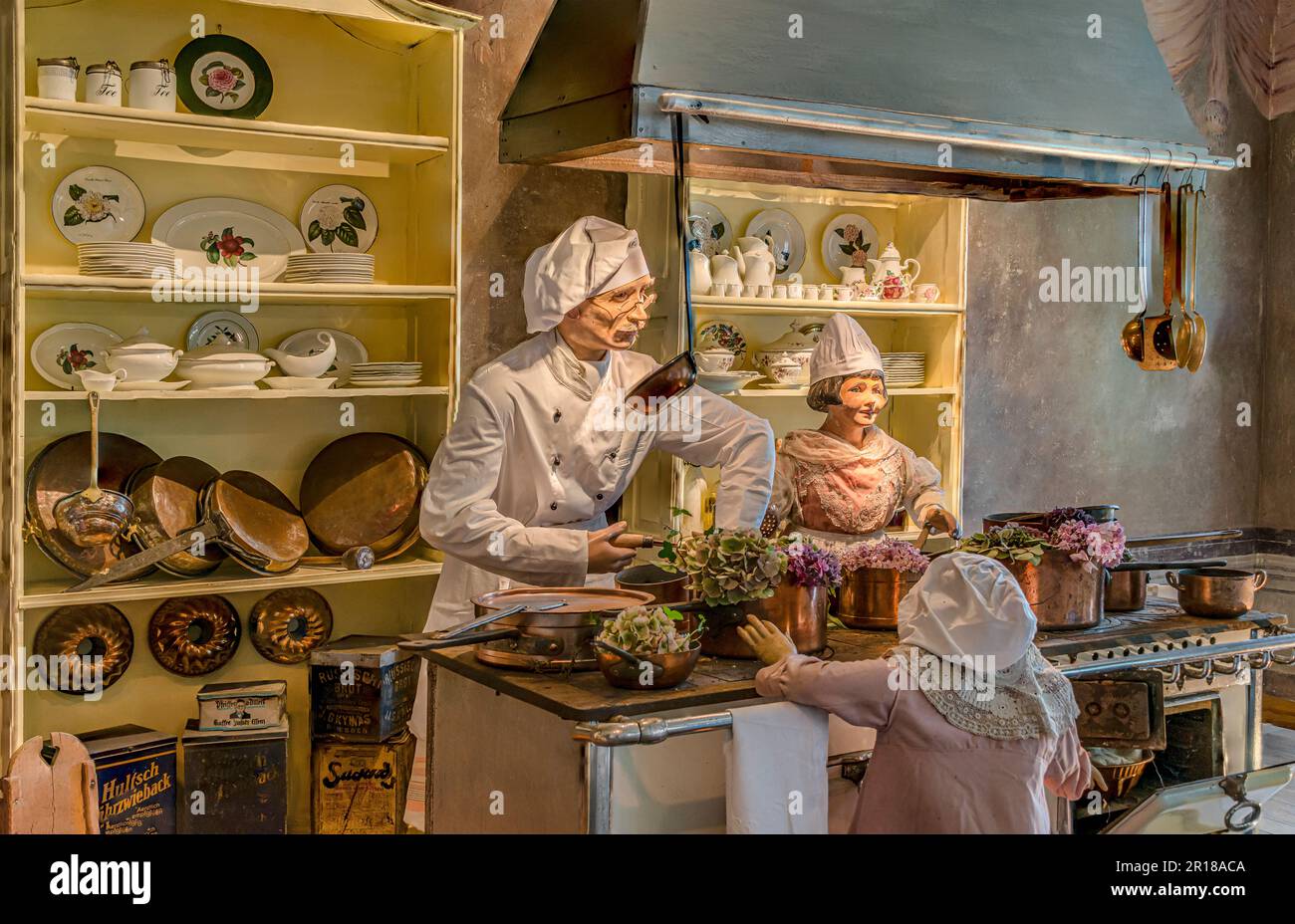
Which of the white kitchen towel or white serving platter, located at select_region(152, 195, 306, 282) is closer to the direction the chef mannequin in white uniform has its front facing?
the white kitchen towel

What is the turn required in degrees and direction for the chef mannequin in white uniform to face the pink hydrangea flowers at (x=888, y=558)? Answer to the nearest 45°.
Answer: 0° — it already faces it

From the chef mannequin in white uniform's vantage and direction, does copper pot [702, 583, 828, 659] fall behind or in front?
in front

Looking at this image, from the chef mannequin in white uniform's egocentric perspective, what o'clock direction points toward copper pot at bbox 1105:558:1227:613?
The copper pot is roughly at 11 o'clock from the chef mannequin in white uniform.

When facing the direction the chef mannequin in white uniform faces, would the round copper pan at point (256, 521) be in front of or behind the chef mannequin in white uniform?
behind

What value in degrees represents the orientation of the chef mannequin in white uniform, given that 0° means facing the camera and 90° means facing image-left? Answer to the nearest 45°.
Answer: approximately 315°

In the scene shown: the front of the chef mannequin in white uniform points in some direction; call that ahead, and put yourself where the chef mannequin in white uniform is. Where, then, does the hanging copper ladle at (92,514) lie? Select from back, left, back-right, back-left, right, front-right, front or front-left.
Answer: back-right

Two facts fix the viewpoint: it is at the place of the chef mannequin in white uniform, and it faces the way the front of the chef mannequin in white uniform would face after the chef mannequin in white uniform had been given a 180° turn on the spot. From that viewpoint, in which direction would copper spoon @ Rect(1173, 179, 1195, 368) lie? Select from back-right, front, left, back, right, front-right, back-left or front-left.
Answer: back-right

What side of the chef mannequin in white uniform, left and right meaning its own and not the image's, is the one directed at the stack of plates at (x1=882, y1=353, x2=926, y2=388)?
left

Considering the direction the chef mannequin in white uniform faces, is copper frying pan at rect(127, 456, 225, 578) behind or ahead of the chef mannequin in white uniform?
behind

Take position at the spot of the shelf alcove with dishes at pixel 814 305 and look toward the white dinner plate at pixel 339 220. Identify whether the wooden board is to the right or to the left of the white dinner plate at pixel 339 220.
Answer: left

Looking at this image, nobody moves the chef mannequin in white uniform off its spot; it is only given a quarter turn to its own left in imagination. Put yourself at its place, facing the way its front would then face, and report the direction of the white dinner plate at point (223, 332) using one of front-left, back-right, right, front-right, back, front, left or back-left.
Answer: left

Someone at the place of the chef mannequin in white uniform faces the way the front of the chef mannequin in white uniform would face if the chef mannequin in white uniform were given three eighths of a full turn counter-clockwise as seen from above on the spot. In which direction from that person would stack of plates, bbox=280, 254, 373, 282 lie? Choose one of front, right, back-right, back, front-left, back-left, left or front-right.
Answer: front-left

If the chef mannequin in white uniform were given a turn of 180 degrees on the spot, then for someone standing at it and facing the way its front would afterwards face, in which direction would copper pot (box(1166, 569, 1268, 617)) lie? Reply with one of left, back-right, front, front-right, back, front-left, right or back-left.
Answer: back-right

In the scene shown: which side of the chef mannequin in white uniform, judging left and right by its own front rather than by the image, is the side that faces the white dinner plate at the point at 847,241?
left

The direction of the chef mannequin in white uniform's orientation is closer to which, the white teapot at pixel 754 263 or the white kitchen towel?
the white kitchen towel
